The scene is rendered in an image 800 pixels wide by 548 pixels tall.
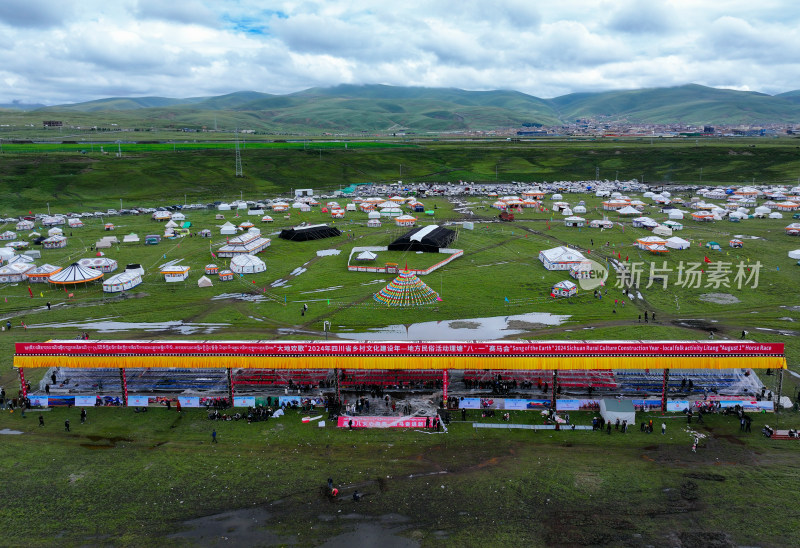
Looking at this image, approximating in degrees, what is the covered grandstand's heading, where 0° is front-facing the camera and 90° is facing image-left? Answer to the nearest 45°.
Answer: approximately 0°
